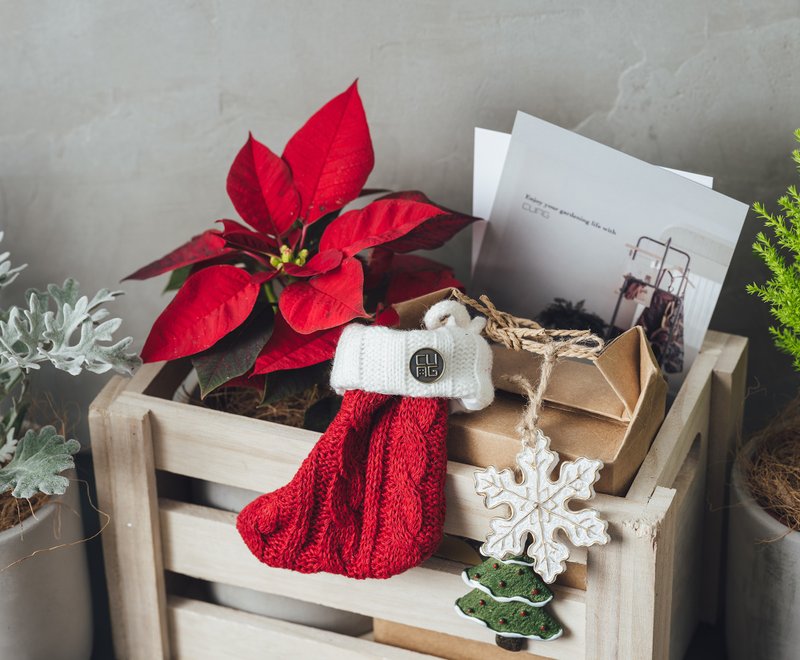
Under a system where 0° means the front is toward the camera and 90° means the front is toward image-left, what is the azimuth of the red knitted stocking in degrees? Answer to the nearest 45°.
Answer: approximately 90°
